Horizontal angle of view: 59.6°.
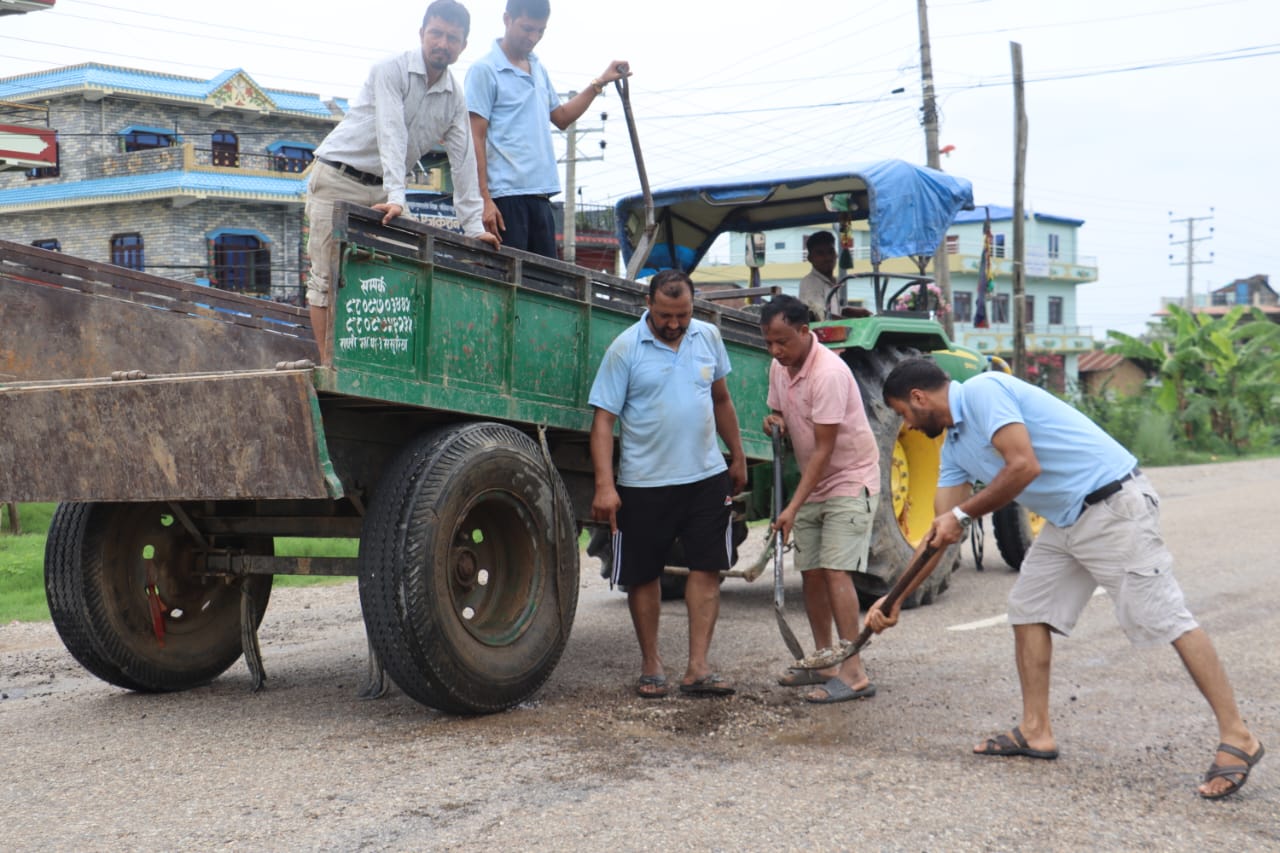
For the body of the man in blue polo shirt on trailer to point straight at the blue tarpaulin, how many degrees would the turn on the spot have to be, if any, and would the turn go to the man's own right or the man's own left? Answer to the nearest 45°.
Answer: approximately 90° to the man's own left

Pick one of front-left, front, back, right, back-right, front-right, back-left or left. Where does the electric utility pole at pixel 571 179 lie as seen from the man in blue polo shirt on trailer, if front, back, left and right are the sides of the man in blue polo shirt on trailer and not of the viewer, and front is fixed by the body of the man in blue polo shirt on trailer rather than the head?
back-left

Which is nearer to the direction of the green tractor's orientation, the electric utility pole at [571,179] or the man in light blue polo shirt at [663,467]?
the electric utility pole

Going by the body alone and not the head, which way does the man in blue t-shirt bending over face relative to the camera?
to the viewer's left

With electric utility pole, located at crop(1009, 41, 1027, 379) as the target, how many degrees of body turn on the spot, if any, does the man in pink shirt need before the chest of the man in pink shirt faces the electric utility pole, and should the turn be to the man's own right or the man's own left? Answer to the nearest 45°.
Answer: approximately 135° to the man's own right

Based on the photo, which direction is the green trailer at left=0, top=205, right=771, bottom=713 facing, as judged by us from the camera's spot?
facing away from the viewer and to the right of the viewer

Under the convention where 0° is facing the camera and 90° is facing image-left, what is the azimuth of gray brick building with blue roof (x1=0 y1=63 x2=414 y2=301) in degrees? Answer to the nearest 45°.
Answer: approximately 315°
